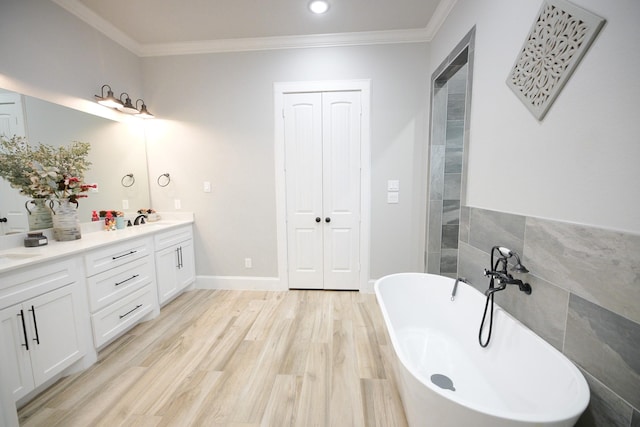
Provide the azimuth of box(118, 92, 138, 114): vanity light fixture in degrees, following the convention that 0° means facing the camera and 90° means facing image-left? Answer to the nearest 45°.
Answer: approximately 315°

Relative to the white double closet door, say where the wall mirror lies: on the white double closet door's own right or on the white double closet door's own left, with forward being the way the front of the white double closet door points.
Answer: on the white double closet door's own right

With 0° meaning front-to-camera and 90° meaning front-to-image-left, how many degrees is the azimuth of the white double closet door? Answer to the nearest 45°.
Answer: approximately 0°

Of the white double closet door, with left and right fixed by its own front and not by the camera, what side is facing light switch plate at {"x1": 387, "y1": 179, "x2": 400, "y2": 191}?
left

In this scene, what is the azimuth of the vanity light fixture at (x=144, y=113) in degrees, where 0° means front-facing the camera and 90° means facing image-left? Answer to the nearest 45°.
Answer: approximately 315°

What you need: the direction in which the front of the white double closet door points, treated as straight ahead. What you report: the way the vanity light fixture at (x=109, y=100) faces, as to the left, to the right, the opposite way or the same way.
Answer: to the left
